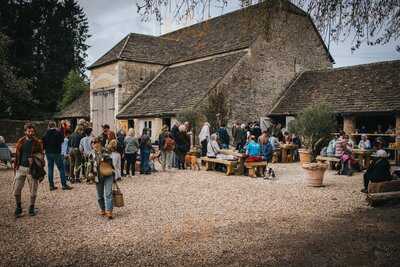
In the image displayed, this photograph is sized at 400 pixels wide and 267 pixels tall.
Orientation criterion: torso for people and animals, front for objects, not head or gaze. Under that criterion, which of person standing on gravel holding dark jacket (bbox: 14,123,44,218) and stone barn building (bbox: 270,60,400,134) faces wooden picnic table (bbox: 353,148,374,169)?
the stone barn building

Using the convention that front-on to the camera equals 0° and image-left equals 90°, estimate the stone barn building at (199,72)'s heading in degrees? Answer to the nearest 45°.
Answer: approximately 45°

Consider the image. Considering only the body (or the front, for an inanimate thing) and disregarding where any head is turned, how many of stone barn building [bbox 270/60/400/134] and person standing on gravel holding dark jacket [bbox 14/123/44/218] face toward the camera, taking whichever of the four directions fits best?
2

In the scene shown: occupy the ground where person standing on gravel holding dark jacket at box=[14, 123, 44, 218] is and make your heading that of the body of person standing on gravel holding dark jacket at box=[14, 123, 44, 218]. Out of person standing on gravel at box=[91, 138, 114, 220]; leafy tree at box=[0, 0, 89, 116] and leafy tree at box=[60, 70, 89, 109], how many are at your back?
2

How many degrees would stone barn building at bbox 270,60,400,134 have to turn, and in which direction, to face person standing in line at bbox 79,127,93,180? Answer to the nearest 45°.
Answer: approximately 45° to its right

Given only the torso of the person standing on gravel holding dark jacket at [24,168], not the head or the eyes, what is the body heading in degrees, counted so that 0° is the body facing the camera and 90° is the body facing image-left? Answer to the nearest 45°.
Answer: approximately 0°

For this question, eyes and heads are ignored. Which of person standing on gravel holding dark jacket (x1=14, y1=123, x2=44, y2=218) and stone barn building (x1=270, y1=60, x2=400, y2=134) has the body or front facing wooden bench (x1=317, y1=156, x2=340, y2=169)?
the stone barn building

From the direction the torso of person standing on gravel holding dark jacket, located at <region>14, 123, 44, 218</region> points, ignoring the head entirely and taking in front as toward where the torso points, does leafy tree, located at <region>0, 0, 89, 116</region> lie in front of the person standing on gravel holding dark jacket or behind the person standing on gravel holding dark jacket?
behind

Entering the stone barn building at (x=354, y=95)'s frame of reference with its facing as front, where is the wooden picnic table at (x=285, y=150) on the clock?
The wooden picnic table is roughly at 1 o'clock from the stone barn building.

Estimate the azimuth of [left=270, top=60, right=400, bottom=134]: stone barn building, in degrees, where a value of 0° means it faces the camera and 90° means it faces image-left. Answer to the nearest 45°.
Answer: approximately 0°

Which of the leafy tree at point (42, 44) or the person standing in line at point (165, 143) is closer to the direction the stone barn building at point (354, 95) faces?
the person standing in line

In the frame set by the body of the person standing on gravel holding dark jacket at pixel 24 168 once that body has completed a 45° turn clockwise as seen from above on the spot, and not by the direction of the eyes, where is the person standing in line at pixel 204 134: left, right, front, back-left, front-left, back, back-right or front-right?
back
